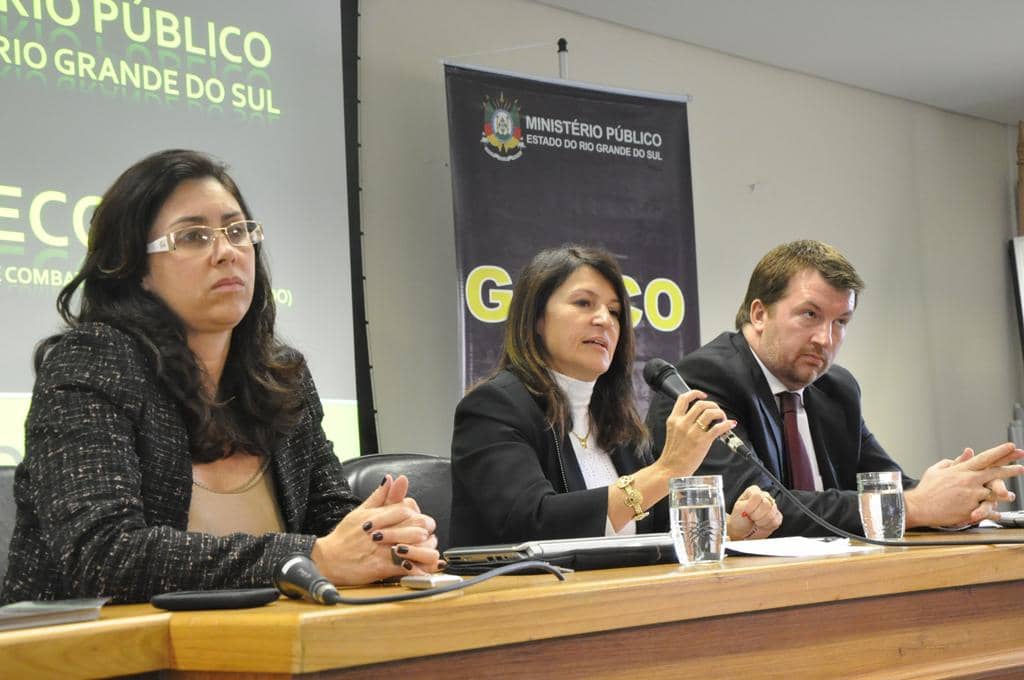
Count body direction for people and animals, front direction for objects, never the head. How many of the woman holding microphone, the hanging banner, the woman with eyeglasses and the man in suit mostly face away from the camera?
0

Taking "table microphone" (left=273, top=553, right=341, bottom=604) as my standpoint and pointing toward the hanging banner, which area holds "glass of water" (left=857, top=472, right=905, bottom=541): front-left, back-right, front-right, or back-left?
front-right

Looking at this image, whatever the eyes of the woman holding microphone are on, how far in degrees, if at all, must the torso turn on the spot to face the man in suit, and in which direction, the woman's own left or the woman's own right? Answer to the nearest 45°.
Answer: approximately 90° to the woman's own left

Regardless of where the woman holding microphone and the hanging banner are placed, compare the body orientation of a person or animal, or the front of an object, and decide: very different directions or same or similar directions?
same or similar directions

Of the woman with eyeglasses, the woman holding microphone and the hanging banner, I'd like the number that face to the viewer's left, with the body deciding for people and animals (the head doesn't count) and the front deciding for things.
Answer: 0

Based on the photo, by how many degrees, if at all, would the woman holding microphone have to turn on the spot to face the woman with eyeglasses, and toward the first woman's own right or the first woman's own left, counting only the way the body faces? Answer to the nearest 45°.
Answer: approximately 90° to the first woman's own right

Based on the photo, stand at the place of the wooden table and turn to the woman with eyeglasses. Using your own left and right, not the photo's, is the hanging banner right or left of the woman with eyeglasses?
right

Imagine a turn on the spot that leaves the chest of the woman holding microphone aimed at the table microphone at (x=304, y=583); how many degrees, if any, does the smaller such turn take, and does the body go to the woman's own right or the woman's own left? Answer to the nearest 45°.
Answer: approximately 45° to the woman's own right

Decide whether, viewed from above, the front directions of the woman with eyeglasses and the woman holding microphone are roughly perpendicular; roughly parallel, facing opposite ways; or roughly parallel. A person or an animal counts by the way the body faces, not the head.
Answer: roughly parallel

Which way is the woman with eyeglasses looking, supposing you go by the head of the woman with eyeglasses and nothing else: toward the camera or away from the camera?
toward the camera

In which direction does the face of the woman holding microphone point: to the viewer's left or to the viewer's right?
to the viewer's right

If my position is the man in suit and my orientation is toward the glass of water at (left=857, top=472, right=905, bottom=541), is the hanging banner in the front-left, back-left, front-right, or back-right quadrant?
back-right

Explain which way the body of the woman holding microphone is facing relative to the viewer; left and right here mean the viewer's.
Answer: facing the viewer and to the right of the viewer
